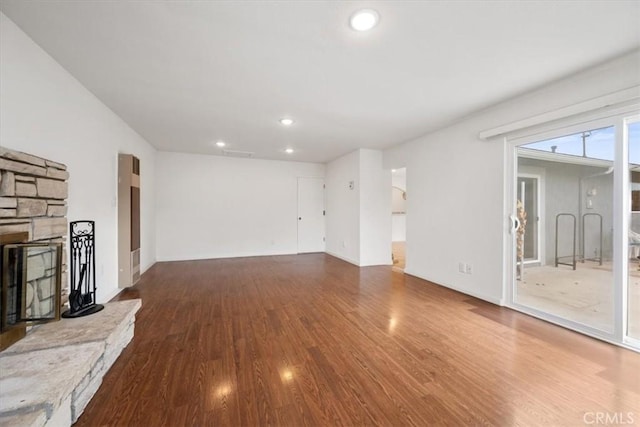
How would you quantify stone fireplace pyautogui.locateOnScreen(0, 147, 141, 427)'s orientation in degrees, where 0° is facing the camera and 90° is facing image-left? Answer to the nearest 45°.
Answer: approximately 315°

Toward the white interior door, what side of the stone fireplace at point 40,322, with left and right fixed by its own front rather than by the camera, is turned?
left

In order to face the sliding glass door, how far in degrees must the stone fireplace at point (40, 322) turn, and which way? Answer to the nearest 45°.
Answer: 0° — it already faces it

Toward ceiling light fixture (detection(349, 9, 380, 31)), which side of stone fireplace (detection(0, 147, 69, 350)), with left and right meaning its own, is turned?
front

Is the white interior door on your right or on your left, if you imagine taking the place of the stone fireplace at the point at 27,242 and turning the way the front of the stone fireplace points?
on your left

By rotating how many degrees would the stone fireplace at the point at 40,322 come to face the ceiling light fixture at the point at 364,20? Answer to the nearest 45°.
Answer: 0° — it already faces it

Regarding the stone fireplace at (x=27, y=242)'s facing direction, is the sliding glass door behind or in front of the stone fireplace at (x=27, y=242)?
in front

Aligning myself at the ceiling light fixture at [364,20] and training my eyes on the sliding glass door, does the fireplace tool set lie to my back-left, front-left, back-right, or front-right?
back-left
